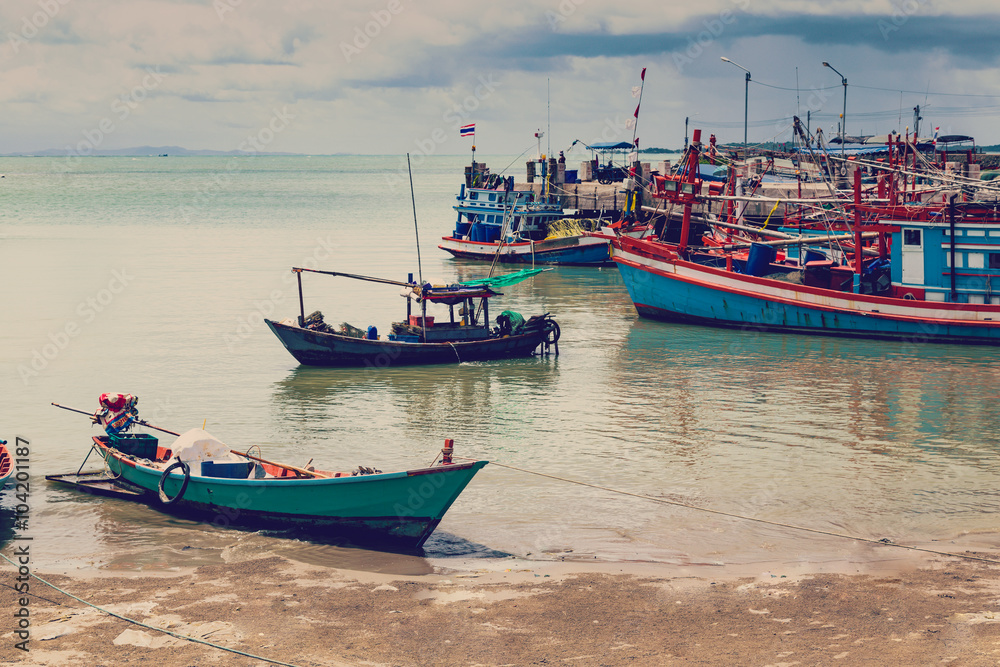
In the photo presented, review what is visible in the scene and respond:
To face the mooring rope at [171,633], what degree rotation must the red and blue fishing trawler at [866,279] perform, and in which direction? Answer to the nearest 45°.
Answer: approximately 90° to its left

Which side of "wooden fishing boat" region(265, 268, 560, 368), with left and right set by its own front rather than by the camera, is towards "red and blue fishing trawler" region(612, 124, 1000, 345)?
back

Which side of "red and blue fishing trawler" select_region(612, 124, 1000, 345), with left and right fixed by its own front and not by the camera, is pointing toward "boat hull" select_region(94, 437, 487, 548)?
left

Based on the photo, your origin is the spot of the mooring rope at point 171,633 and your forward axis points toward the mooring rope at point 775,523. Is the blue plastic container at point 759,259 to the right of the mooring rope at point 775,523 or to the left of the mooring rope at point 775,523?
left

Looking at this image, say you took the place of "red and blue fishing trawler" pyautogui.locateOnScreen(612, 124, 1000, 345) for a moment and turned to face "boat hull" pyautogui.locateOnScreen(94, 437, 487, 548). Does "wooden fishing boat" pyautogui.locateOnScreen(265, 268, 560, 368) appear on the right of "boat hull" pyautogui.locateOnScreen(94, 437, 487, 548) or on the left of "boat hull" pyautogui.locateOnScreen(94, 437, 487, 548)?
right

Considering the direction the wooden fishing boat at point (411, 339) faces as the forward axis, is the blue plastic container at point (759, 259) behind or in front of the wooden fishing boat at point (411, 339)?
behind

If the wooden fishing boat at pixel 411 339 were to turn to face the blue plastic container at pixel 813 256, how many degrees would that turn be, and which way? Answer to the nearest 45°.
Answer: approximately 135° to its right

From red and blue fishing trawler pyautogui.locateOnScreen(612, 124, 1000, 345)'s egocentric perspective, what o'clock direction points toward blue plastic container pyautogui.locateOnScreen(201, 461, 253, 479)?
The blue plastic container is roughly at 10 o'clock from the red and blue fishing trawler.

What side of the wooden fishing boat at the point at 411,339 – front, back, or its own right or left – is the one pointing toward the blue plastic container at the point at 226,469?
left

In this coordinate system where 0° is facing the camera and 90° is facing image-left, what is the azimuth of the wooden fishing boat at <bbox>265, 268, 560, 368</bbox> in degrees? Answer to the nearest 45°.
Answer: approximately 90°

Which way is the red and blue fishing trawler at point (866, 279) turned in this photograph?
to the viewer's left
